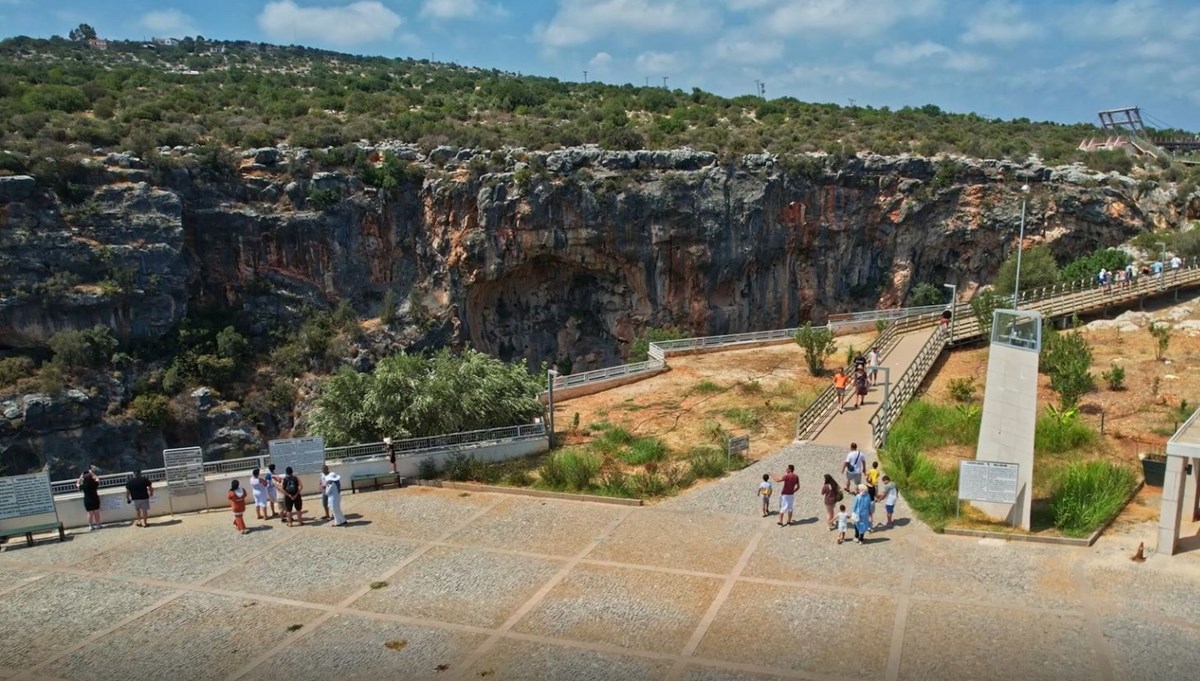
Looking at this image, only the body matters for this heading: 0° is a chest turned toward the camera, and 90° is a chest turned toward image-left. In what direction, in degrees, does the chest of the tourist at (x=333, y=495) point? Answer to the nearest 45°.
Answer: approximately 90°

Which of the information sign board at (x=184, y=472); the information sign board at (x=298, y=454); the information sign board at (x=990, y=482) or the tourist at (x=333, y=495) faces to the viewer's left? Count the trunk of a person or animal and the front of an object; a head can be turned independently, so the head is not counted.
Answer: the tourist

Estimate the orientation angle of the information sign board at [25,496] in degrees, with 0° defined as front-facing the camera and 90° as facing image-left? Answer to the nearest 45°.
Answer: approximately 0°

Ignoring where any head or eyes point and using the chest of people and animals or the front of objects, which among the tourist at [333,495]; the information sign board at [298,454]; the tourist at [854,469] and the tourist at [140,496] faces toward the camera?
the information sign board

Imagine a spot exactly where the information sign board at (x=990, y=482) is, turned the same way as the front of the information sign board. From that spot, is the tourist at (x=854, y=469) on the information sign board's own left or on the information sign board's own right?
on the information sign board's own right

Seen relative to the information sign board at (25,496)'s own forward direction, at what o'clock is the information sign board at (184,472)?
the information sign board at (184,472) is roughly at 9 o'clock from the information sign board at (25,496).

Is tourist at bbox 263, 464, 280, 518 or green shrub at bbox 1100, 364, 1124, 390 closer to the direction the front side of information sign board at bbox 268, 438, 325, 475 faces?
the tourist

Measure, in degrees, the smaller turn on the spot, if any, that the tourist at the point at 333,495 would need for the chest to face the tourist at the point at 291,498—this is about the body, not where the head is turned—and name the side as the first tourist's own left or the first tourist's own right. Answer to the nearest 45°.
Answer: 0° — they already face them

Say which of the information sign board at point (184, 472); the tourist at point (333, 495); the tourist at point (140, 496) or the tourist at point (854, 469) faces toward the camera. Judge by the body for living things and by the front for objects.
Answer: the information sign board

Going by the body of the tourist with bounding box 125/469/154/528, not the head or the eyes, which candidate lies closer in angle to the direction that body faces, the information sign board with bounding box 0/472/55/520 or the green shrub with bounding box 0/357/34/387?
the green shrub

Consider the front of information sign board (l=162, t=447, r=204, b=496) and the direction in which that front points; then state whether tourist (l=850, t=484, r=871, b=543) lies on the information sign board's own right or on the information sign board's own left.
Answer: on the information sign board's own left

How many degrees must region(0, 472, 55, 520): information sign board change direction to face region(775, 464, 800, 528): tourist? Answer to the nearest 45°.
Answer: approximately 45° to its left

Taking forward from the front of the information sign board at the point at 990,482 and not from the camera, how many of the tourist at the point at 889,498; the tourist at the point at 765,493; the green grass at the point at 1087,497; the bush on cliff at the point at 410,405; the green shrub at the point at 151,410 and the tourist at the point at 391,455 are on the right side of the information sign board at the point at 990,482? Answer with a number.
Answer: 5
